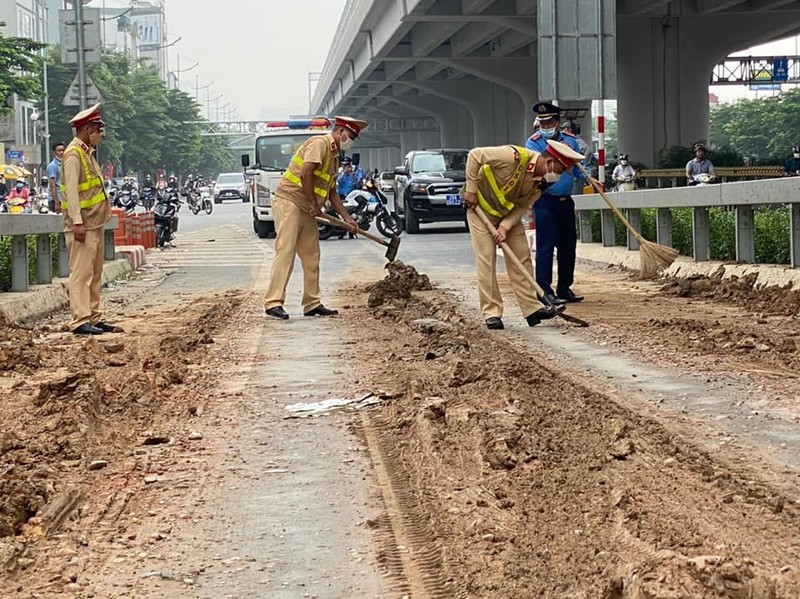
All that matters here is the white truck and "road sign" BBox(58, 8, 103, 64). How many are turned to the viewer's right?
0

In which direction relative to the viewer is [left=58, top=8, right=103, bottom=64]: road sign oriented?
away from the camera

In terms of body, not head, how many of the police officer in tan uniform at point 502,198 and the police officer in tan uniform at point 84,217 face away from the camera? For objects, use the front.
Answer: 0

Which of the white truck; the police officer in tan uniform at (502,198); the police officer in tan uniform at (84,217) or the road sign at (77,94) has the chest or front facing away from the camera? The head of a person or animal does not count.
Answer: the road sign

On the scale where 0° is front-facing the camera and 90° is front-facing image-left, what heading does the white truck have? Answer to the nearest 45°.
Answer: approximately 0°

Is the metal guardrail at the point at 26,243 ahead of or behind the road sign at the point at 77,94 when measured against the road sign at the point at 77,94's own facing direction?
behind

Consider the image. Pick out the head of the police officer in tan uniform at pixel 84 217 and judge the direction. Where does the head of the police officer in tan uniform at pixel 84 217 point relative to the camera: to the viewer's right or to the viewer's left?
to the viewer's right

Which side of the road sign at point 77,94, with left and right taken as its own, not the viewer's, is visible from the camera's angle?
back
